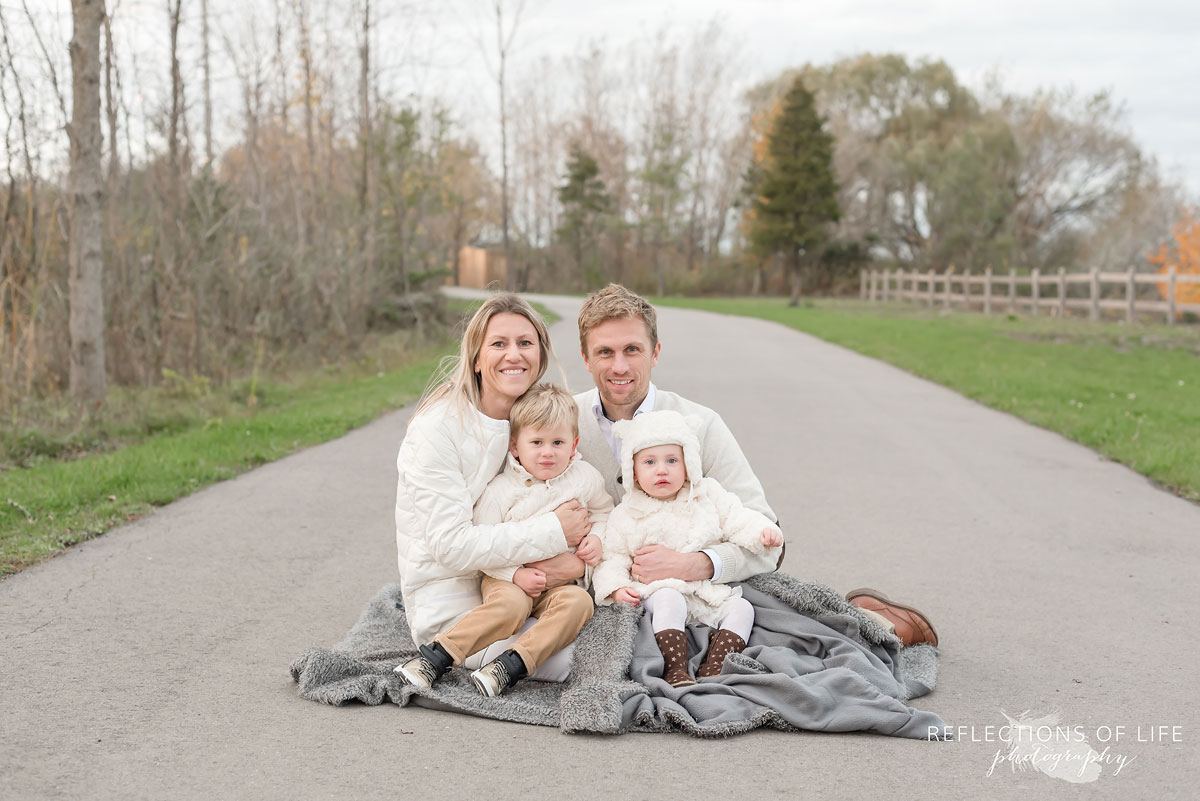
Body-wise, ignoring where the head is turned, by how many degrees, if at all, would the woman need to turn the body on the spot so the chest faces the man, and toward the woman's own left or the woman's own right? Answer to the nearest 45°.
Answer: approximately 90° to the woman's own left

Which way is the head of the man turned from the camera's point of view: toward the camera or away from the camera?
toward the camera

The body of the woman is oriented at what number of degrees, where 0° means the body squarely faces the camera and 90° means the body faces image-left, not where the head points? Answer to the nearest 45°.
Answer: approximately 315°

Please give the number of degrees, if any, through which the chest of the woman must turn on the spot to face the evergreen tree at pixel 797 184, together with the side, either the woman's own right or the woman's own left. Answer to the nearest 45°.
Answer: approximately 135° to the woman's own left

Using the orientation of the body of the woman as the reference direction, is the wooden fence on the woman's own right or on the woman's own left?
on the woman's own left
